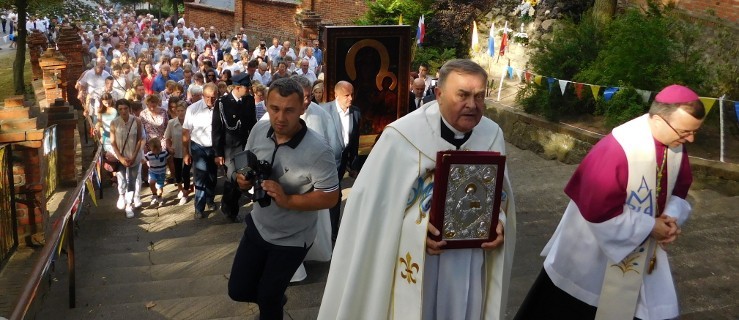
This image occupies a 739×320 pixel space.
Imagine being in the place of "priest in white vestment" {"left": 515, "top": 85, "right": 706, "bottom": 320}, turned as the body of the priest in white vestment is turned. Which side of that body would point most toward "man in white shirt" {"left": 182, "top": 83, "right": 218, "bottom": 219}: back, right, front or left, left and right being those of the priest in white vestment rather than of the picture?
back

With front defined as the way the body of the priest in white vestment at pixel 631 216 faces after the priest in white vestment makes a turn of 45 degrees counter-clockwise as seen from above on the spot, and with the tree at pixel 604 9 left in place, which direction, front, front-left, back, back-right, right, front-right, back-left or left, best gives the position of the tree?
left

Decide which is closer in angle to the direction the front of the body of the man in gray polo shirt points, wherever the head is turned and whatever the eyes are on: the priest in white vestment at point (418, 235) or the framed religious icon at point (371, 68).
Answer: the priest in white vestment

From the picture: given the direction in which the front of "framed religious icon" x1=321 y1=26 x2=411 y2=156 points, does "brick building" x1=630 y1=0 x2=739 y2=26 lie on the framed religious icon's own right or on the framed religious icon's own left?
on the framed religious icon's own left

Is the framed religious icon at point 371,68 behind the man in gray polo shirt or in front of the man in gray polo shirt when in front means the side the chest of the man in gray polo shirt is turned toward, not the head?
behind

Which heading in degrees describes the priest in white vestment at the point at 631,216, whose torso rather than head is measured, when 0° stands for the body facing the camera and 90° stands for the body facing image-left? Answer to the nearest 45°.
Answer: approximately 315°

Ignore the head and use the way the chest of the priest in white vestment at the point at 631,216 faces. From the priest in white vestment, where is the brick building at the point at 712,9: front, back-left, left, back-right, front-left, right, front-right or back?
back-left

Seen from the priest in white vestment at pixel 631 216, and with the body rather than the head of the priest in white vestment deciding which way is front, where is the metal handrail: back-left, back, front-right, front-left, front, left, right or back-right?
back-right

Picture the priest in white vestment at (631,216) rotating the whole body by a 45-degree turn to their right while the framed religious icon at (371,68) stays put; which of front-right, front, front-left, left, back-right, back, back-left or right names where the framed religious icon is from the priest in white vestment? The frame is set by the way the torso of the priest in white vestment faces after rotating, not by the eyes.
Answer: back-right

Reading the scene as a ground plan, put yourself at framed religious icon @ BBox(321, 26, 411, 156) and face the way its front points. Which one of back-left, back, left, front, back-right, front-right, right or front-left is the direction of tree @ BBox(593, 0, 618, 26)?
back-left

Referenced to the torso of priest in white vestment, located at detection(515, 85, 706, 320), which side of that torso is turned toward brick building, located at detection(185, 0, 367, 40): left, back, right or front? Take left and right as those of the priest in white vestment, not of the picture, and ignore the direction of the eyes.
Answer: back
